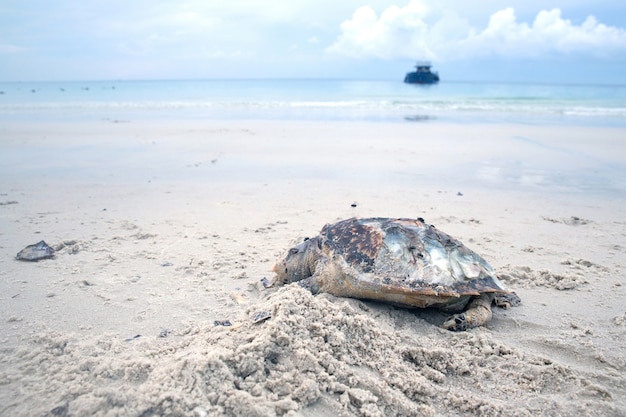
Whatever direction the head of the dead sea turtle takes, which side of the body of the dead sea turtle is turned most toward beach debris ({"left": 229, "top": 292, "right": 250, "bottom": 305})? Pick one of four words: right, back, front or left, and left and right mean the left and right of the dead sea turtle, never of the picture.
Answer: front

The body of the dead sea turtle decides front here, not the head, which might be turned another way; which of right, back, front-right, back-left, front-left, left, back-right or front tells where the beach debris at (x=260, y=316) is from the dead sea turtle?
front-left

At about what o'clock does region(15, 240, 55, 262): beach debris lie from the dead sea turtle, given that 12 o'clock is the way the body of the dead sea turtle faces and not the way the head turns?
The beach debris is roughly at 12 o'clock from the dead sea turtle.

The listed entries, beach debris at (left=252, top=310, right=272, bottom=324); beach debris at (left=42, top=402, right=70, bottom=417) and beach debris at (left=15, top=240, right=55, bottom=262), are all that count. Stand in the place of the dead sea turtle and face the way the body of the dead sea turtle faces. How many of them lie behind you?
0

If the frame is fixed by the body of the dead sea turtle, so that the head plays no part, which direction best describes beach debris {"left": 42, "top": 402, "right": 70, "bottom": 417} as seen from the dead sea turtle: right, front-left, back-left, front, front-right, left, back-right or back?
front-left

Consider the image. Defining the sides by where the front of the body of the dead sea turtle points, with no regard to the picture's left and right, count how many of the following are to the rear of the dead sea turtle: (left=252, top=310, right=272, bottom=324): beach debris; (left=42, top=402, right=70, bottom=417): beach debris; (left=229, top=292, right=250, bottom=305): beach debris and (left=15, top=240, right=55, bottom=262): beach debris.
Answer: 0

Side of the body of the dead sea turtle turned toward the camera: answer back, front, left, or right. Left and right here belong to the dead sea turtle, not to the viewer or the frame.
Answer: left

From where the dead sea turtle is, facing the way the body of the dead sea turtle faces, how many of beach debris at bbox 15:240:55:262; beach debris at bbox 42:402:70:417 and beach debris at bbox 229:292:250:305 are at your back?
0
